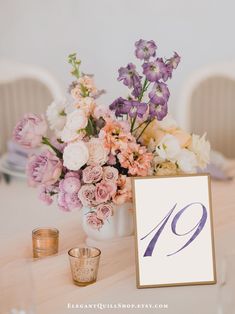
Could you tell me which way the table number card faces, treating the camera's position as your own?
facing the viewer
